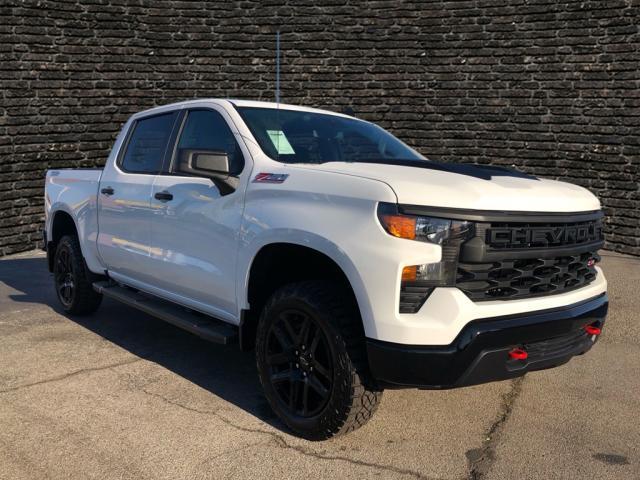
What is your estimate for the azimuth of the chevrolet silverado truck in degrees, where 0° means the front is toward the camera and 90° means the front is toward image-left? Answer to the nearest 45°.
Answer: approximately 315°
